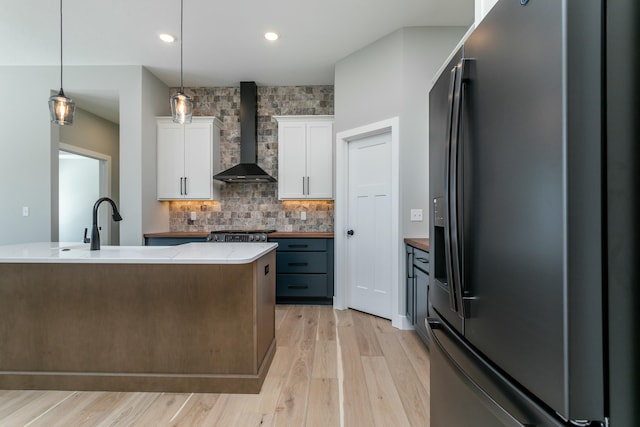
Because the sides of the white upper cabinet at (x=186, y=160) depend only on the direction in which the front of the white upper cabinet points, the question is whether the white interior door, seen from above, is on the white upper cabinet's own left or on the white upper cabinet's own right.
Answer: on the white upper cabinet's own left

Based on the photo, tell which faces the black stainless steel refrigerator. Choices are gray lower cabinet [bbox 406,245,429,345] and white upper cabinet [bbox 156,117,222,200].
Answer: the white upper cabinet

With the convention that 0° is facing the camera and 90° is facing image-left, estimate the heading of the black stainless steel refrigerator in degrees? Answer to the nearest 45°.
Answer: approximately 45°

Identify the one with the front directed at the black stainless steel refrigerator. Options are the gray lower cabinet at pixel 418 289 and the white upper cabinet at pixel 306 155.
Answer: the white upper cabinet

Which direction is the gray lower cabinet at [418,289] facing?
to the viewer's left

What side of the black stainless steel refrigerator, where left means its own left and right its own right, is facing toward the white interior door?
right
